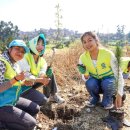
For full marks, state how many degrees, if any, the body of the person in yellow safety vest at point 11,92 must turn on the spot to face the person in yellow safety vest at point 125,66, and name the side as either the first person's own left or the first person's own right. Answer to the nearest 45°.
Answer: approximately 45° to the first person's own left

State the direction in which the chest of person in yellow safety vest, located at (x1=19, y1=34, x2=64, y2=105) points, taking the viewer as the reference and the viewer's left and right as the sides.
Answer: facing the viewer and to the right of the viewer

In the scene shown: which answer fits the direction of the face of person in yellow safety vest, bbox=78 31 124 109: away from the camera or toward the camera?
toward the camera

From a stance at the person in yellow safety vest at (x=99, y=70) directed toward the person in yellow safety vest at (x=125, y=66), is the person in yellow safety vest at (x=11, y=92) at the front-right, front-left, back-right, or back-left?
back-right

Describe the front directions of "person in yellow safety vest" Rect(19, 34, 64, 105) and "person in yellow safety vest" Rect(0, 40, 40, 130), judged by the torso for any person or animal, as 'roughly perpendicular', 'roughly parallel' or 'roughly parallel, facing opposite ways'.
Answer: roughly parallel

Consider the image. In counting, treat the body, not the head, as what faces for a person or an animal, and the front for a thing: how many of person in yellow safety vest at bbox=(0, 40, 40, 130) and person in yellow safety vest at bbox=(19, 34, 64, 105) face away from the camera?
0

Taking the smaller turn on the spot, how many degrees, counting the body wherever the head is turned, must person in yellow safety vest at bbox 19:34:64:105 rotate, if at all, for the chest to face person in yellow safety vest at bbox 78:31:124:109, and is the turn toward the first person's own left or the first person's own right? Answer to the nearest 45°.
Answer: approximately 45° to the first person's own left

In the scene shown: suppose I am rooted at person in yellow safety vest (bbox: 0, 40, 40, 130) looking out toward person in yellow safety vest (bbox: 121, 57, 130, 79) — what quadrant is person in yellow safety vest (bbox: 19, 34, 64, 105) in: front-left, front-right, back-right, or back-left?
front-left

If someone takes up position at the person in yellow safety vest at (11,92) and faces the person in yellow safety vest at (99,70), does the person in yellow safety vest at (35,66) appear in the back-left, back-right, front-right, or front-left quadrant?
front-left

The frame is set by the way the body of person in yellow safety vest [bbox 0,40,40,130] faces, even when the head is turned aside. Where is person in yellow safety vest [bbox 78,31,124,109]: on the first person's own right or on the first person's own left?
on the first person's own left

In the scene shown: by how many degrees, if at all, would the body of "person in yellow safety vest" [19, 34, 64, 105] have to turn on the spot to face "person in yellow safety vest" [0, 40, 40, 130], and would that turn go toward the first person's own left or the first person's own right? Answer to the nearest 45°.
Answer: approximately 45° to the first person's own right
